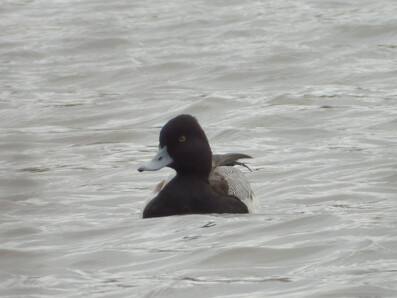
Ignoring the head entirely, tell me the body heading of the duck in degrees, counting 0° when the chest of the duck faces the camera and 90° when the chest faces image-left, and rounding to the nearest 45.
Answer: approximately 45°
